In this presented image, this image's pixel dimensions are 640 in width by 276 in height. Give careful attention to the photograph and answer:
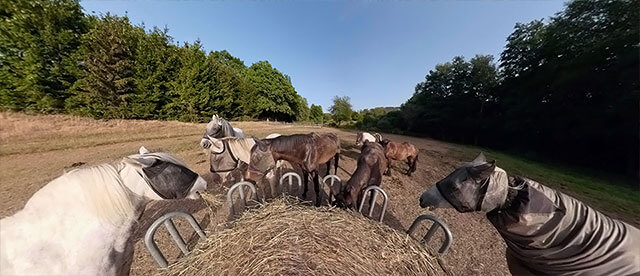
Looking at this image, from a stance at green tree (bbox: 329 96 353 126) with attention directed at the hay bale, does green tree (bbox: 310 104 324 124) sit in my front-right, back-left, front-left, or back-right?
back-right

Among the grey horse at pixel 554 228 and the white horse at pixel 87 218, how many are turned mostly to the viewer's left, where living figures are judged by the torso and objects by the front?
1

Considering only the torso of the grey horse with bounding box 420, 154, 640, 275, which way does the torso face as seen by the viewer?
to the viewer's left

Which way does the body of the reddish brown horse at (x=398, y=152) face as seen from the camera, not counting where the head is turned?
to the viewer's left

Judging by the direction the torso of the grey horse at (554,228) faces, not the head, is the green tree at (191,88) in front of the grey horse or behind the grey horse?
in front

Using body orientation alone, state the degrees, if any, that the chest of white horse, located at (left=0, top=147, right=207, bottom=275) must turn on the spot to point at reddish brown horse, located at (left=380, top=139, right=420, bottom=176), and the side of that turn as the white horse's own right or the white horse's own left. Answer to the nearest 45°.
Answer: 0° — it already faces it

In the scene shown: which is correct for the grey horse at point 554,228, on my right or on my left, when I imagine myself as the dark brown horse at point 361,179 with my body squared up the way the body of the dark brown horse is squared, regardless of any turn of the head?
on my left

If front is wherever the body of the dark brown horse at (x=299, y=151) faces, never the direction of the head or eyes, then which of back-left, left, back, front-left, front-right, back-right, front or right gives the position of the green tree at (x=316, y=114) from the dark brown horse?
back-right

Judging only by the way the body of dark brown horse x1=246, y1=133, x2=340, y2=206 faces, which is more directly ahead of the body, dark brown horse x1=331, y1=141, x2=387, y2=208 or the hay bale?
the hay bale

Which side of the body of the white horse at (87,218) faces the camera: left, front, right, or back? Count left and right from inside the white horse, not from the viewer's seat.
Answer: right
